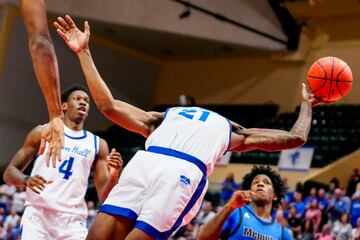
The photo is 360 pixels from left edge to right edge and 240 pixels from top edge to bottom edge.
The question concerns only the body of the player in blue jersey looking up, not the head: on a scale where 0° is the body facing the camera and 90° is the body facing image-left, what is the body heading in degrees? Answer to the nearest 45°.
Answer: approximately 0°

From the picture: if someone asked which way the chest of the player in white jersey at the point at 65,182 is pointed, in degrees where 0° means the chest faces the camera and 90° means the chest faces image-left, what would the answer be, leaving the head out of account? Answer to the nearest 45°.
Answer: approximately 315°

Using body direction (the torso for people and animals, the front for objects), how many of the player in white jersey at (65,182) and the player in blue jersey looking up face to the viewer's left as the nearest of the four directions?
0

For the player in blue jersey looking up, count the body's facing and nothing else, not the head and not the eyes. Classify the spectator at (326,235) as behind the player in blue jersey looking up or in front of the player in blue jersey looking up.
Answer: behind

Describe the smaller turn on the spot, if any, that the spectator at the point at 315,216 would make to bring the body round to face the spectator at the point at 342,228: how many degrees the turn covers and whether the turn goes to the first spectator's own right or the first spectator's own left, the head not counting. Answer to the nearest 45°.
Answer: approximately 90° to the first spectator's own left

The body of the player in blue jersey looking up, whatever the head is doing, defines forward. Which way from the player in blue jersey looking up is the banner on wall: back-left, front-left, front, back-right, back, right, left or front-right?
back

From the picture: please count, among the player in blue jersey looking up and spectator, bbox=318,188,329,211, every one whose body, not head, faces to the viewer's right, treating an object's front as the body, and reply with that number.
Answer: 0

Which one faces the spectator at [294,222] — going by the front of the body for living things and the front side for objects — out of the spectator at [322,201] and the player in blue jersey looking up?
the spectator at [322,201]
